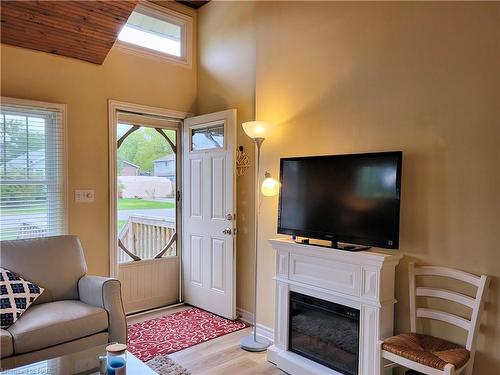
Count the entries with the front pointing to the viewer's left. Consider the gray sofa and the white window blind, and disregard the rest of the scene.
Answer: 0

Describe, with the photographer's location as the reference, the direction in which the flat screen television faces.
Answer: facing the viewer and to the left of the viewer

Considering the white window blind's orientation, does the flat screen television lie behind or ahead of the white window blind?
ahead

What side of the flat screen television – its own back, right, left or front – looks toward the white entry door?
right

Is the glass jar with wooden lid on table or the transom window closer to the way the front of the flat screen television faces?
the glass jar with wooden lid on table

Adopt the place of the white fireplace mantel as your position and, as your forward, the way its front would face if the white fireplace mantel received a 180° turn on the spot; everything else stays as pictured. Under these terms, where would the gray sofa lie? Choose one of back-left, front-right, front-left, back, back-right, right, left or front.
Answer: back-left

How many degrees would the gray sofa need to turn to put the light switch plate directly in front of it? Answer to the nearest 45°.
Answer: approximately 135° to its left

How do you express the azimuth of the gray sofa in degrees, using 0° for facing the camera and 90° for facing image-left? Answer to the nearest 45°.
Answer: approximately 315°

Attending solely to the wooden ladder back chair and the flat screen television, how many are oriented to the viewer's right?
0

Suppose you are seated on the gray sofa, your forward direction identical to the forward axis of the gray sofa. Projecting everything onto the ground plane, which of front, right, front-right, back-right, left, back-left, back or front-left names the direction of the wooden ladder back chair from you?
front

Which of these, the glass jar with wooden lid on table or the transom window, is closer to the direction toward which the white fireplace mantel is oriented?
the glass jar with wooden lid on table

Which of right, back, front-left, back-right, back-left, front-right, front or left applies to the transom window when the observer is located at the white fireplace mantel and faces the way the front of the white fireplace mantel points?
right

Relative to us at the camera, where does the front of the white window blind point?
facing the viewer and to the right of the viewer

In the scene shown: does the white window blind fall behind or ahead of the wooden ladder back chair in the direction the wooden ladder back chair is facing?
ahead

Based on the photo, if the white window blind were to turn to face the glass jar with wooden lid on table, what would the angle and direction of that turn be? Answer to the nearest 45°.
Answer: approximately 45° to its right
